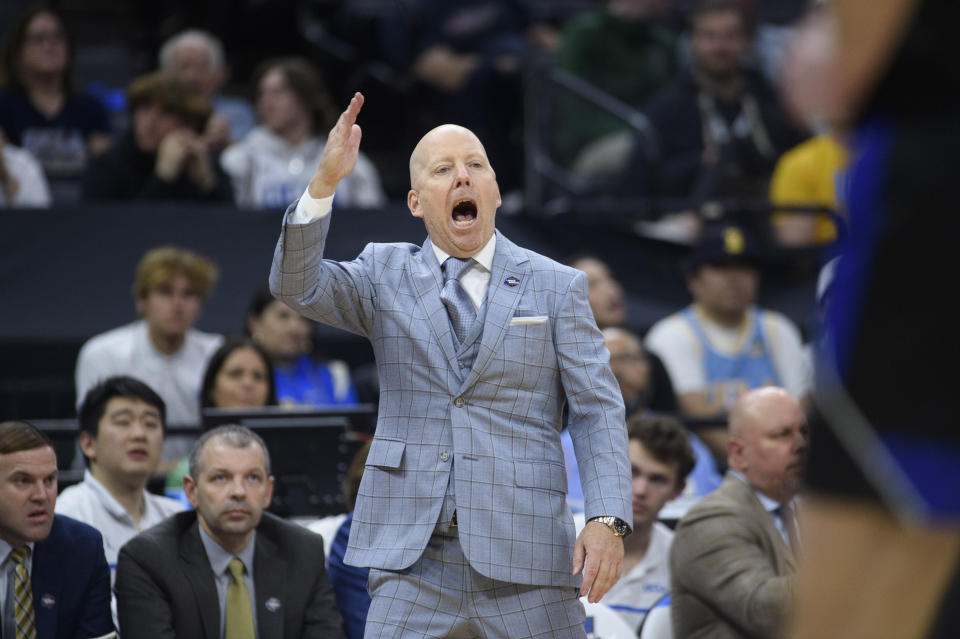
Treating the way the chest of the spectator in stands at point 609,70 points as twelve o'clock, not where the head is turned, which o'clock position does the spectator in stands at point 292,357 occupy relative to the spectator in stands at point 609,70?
the spectator in stands at point 292,357 is roughly at 1 o'clock from the spectator in stands at point 609,70.

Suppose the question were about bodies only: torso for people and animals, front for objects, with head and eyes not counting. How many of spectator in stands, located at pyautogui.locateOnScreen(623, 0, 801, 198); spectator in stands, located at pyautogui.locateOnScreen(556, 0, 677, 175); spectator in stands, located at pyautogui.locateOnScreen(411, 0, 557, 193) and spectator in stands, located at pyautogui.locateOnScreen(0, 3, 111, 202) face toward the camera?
4

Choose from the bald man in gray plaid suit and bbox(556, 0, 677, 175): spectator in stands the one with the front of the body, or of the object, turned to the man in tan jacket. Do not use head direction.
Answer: the spectator in stands

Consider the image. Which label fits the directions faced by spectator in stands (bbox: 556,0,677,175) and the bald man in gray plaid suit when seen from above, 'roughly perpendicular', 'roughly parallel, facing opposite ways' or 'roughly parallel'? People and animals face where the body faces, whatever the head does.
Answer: roughly parallel

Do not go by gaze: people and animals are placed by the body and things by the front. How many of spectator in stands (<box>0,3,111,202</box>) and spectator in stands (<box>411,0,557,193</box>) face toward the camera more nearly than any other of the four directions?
2

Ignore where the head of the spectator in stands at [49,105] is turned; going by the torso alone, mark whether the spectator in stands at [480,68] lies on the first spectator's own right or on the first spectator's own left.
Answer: on the first spectator's own left

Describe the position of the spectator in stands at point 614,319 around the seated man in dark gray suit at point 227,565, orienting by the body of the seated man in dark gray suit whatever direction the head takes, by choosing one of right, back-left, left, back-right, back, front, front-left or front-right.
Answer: back-left

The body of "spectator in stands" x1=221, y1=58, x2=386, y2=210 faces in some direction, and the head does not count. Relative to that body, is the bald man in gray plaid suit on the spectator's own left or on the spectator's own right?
on the spectator's own left

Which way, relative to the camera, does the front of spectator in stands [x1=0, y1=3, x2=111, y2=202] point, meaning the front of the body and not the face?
toward the camera

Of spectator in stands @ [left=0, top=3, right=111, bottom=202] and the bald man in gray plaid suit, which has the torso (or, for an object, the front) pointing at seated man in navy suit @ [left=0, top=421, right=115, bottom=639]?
the spectator in stands

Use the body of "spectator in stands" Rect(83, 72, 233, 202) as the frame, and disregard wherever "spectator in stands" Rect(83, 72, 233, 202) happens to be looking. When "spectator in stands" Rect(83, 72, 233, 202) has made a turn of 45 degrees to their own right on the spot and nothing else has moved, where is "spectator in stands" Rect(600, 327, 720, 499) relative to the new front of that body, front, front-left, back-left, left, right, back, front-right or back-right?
front-left

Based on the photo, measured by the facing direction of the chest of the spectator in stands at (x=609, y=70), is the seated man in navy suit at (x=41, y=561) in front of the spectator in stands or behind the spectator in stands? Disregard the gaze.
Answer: in front
